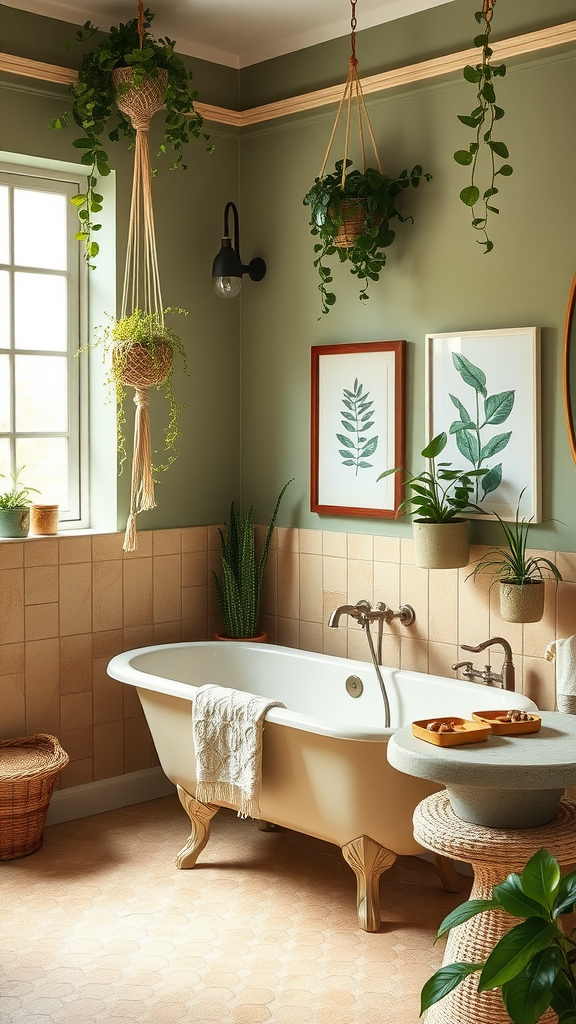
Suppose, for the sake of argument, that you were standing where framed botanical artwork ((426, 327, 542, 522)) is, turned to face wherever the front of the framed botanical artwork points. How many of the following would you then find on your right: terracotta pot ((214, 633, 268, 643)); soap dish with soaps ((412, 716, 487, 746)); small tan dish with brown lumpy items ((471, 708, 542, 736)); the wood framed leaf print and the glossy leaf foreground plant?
2

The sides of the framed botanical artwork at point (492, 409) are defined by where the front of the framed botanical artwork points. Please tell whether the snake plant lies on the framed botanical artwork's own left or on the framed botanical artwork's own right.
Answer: on the framed botanical artwork's own right

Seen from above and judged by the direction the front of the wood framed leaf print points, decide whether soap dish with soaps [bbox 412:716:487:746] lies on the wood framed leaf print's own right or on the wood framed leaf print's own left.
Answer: on the wood framed leaf print's own left

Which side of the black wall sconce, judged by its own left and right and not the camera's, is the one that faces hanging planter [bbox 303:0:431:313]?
left

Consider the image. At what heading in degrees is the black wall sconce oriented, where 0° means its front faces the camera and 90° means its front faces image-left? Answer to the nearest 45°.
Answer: approximately 45°
